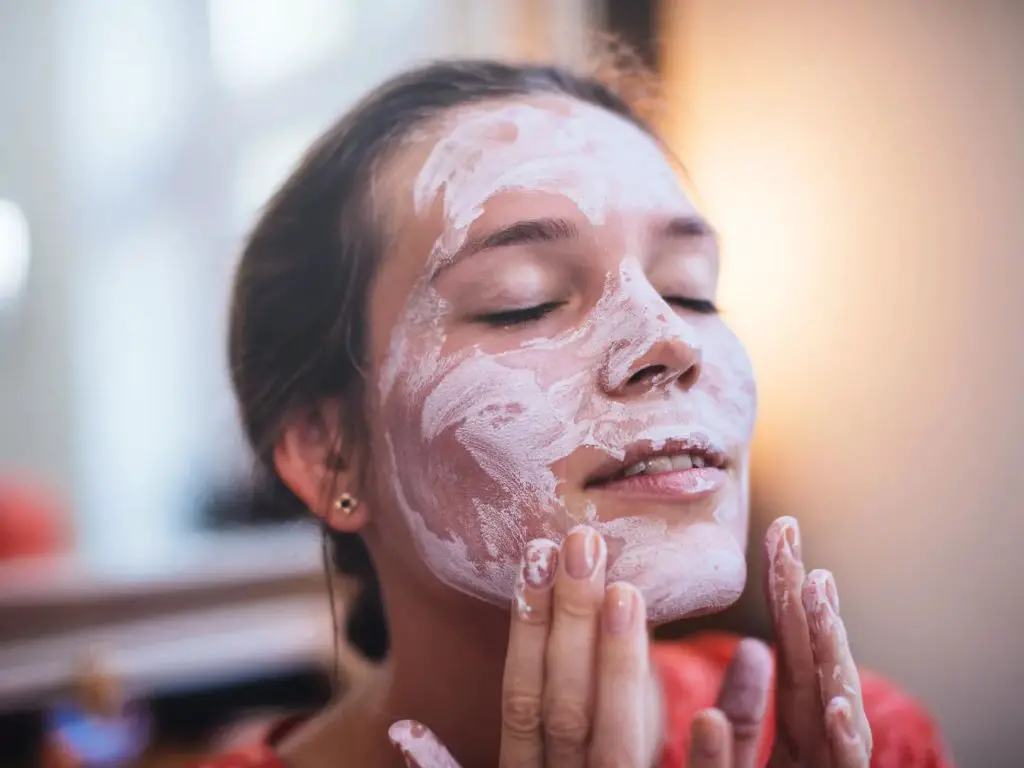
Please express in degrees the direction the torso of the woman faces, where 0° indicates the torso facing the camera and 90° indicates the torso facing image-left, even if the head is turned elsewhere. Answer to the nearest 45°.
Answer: approximately 315°
